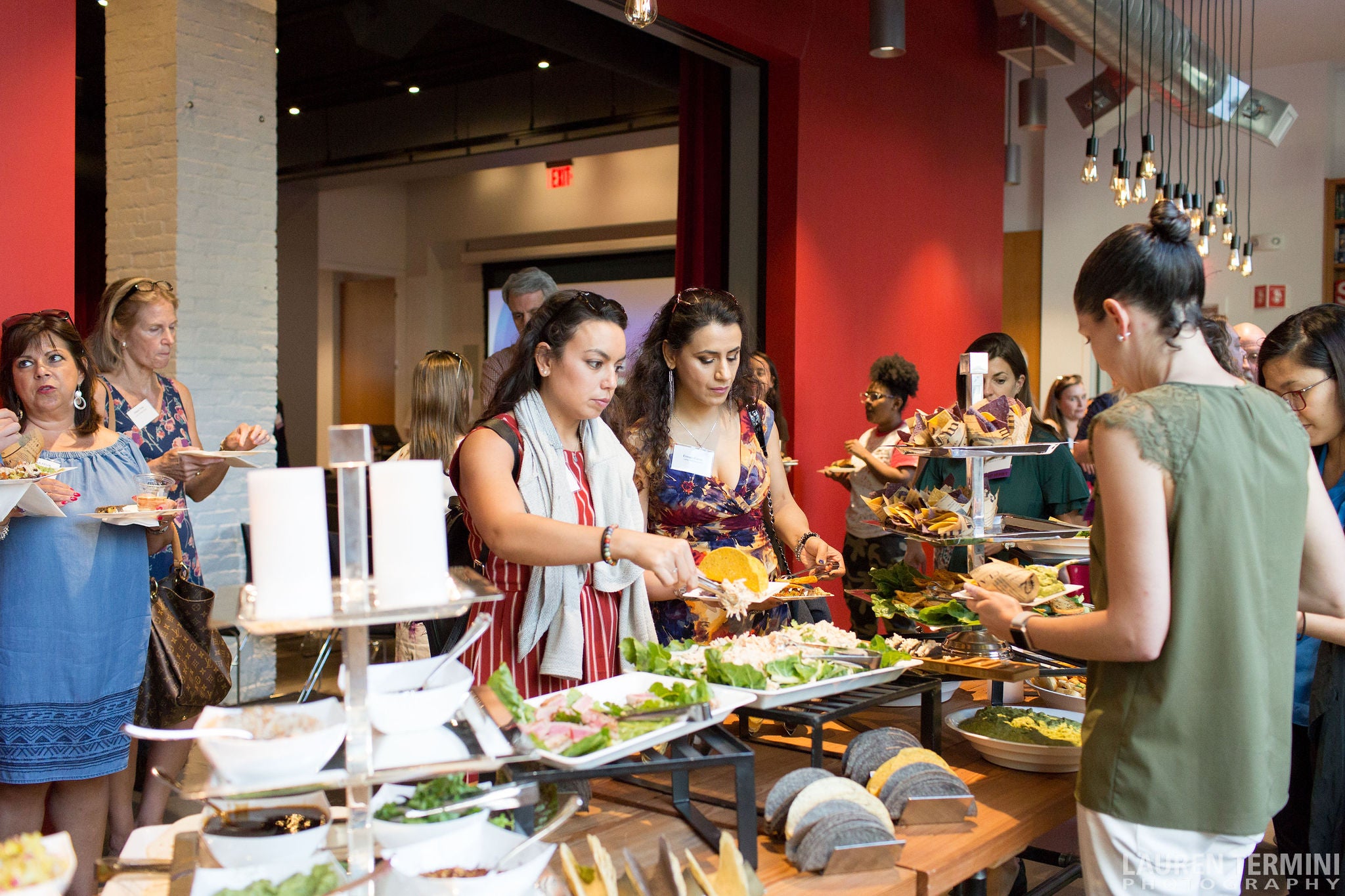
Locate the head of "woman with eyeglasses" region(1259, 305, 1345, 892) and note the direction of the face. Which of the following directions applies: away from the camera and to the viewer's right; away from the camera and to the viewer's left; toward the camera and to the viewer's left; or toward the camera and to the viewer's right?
toward the camera and to the viewer's left

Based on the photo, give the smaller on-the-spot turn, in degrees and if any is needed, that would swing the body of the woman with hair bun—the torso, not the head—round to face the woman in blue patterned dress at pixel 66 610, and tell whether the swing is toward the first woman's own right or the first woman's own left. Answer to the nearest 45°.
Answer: approximately 45° to the first woman's own left

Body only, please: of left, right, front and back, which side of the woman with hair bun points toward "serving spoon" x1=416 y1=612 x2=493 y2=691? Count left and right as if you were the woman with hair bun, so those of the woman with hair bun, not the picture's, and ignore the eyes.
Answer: left

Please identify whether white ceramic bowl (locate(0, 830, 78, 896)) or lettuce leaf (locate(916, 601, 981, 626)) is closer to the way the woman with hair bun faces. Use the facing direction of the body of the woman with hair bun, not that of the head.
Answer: the lettuce leaf

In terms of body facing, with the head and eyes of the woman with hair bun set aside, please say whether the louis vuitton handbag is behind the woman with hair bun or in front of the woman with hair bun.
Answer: in front

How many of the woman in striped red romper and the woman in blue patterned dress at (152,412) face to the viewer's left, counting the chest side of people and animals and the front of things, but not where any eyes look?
0

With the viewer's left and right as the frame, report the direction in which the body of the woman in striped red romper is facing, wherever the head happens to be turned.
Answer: facing the viewer and to the right of the viewer

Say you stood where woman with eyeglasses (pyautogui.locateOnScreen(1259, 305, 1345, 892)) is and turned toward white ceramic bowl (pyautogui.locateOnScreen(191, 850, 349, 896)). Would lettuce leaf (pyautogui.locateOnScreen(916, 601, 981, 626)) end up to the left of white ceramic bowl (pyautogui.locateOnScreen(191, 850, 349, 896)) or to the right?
right

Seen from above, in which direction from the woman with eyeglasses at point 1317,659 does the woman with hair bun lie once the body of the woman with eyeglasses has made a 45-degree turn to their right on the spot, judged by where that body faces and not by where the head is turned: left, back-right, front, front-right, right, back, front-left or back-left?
left
